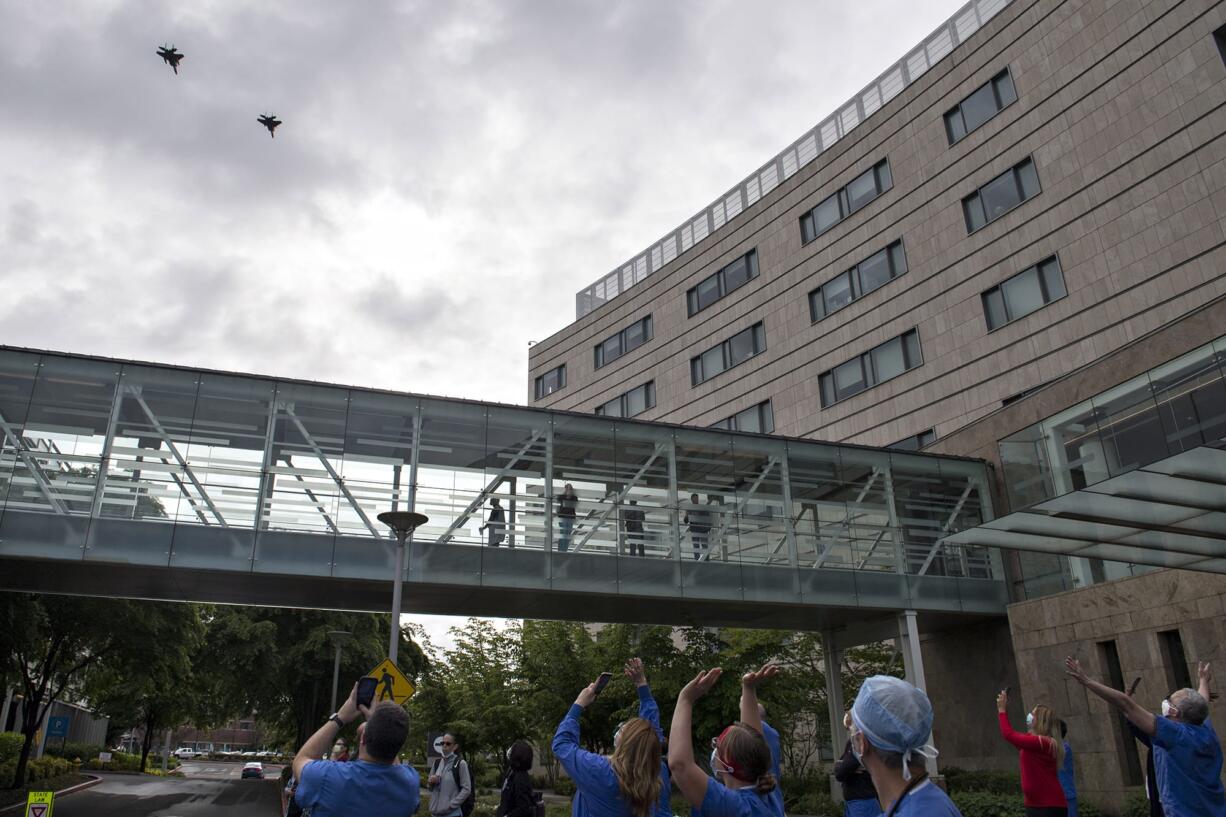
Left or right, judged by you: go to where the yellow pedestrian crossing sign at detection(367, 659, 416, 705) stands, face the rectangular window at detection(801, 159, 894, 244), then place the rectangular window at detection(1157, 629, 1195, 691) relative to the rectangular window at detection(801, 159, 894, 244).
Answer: right

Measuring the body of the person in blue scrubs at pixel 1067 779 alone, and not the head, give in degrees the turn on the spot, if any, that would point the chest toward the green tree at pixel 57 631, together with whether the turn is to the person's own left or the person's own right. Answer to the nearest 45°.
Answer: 0° — they already face it

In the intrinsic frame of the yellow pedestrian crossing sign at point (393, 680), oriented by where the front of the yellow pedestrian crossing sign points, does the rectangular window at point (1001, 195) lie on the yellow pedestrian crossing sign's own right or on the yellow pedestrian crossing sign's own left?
on the yellow pedestrian crossing sign's own left

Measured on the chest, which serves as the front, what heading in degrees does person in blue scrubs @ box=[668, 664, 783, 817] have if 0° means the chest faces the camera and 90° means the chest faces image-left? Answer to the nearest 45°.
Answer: approximately 135°

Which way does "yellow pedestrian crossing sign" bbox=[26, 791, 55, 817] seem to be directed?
toward the camera

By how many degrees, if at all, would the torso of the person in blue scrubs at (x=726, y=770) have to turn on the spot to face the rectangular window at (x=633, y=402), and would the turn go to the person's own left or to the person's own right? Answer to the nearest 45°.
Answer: approximately 45° to the person's own right

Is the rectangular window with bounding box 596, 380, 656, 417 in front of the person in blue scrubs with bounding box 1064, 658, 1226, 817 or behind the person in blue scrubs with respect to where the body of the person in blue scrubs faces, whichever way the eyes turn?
in front

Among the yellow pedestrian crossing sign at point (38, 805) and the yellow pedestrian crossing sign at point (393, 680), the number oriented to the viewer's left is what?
0

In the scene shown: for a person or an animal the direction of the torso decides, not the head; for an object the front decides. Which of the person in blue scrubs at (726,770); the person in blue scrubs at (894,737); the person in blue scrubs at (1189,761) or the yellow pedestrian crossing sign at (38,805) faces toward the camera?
the yellow pedestrian crossing sign

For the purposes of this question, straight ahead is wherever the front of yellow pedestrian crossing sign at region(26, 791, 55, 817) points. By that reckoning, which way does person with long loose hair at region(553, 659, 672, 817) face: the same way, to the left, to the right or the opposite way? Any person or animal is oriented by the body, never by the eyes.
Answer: the opposite way

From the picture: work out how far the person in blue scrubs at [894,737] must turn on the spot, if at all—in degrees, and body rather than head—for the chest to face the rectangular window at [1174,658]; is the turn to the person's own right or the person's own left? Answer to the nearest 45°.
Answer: approximately 45° to the person's own right

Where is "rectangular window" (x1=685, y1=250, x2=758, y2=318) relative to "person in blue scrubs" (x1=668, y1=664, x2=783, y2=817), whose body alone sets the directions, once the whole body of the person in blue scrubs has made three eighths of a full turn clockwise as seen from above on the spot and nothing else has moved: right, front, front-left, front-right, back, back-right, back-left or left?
left

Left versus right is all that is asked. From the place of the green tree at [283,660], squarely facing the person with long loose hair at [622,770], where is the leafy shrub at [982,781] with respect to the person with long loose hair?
left

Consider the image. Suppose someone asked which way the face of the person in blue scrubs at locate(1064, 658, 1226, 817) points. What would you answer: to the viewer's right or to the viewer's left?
to the viewer's left

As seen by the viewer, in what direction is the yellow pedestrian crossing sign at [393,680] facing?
toward the camera

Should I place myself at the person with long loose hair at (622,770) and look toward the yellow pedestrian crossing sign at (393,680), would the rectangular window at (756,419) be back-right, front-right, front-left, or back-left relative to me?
front-right
